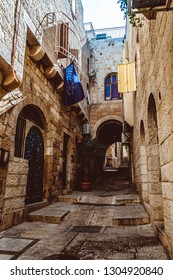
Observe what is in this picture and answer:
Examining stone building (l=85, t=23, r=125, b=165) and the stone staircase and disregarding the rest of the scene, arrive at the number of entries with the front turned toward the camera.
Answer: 2

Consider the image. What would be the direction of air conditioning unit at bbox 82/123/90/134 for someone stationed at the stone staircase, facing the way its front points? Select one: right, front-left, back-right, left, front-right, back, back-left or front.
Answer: back

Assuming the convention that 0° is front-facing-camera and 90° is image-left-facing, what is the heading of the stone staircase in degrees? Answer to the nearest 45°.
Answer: approximately 0°

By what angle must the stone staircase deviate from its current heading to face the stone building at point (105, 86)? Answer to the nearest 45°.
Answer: approximately 180°

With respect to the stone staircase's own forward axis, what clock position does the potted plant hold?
The potted plant is roughly at 6 o'clock from the stone staircase.

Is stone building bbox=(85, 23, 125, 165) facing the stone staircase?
yes

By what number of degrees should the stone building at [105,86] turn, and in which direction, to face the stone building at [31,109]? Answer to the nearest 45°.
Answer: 0° — it already faces it
